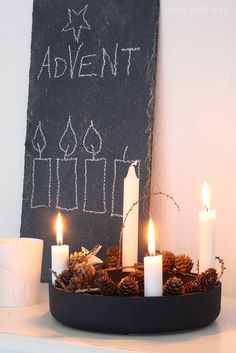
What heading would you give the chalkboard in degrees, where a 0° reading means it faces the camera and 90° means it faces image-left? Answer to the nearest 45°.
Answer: approximately 0°
